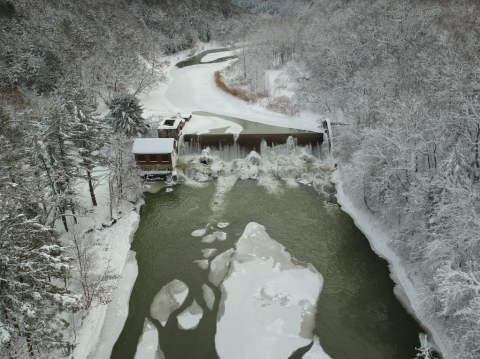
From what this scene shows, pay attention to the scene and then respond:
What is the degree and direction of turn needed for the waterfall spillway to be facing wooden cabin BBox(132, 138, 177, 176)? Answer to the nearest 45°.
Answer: approximately 45° to its right

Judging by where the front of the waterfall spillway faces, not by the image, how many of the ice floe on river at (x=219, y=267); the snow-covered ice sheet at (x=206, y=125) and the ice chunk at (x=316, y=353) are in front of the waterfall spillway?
2

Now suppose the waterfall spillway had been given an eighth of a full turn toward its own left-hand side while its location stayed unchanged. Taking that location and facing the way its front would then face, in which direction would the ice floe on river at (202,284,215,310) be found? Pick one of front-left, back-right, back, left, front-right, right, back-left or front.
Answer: front-right

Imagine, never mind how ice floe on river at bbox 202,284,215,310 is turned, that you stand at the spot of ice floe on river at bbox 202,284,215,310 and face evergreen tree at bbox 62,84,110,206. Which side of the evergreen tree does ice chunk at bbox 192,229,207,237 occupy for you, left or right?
right

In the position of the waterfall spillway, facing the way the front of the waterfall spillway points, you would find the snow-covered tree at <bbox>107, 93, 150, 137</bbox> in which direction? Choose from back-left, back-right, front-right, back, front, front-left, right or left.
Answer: right

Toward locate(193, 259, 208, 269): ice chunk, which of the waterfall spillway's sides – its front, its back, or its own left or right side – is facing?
front

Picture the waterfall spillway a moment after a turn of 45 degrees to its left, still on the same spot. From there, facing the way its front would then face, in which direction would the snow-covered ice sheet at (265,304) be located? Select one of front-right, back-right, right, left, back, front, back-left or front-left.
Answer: front-right

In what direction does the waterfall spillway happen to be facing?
toward the camera

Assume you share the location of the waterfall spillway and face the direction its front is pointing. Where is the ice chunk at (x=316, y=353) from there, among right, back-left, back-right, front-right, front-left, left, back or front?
front

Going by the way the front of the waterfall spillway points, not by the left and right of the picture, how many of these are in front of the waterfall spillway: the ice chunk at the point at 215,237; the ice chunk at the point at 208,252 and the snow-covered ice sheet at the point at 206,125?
2

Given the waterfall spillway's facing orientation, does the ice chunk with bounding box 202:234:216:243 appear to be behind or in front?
in front

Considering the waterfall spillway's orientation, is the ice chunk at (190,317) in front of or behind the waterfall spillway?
in front

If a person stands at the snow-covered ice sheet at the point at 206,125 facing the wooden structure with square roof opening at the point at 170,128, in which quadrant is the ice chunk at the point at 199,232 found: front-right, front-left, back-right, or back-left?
front-left
